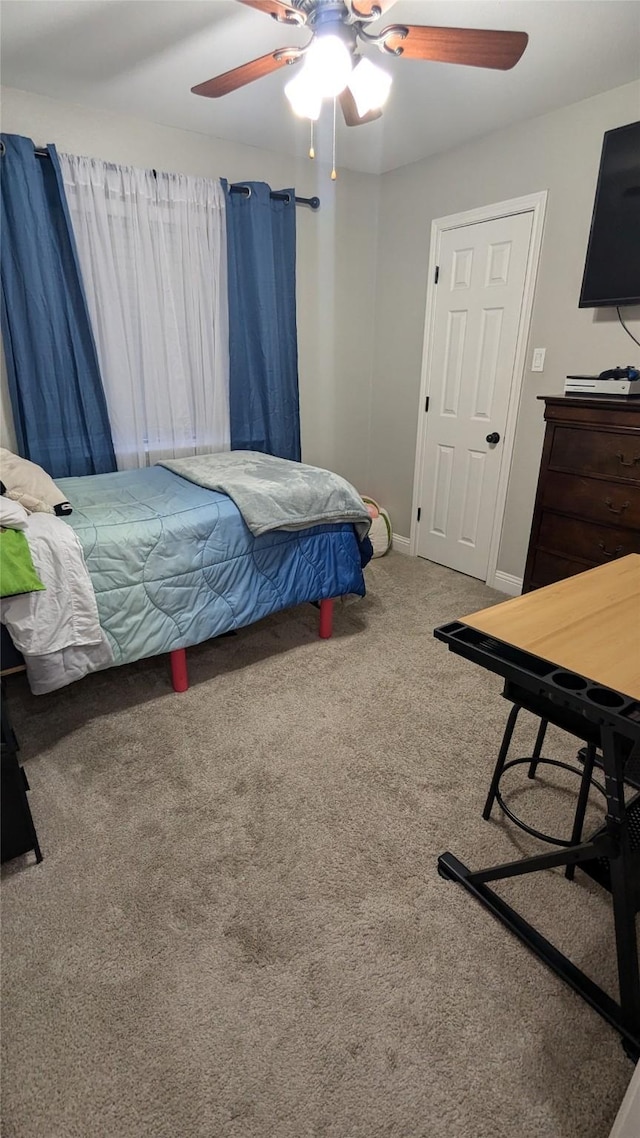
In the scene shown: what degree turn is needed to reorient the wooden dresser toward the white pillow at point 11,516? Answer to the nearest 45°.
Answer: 0° — it already faces it

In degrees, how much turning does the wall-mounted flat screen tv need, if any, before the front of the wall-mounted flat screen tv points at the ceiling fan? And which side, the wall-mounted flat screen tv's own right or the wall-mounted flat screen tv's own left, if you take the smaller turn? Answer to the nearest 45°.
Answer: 0° — it already faces it

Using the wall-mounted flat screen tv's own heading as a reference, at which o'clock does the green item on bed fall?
The green item on bed is roughly at 12 o'clock from the wall-mounted flat screen tv.

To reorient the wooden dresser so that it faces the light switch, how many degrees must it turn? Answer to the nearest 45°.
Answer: approximately 90° to its right

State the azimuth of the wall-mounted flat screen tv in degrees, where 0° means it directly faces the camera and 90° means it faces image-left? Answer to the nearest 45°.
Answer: approximately 45°

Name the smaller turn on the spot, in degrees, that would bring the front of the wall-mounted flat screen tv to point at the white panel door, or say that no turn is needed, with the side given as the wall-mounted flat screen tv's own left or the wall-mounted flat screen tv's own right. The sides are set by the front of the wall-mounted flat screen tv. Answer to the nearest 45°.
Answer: approximately 90° to the wall-mounted flat screen tv's own right

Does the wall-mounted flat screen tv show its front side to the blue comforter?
yes

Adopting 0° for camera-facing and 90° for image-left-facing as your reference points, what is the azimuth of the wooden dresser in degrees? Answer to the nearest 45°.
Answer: approximately 45°

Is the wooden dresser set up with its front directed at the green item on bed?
yes

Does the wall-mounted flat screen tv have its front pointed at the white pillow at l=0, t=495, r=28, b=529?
yes
